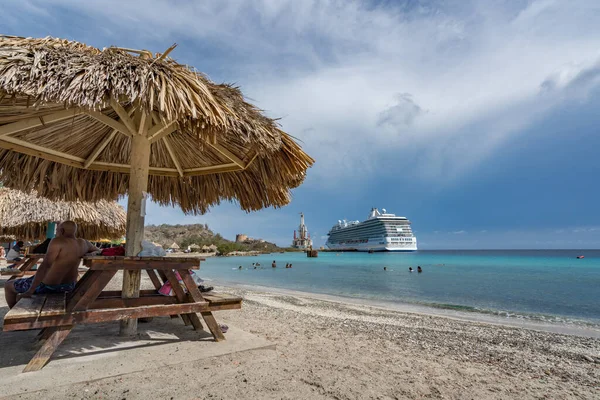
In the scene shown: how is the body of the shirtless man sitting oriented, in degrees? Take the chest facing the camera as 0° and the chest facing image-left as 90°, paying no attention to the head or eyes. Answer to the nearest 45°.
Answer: approximately 135°
